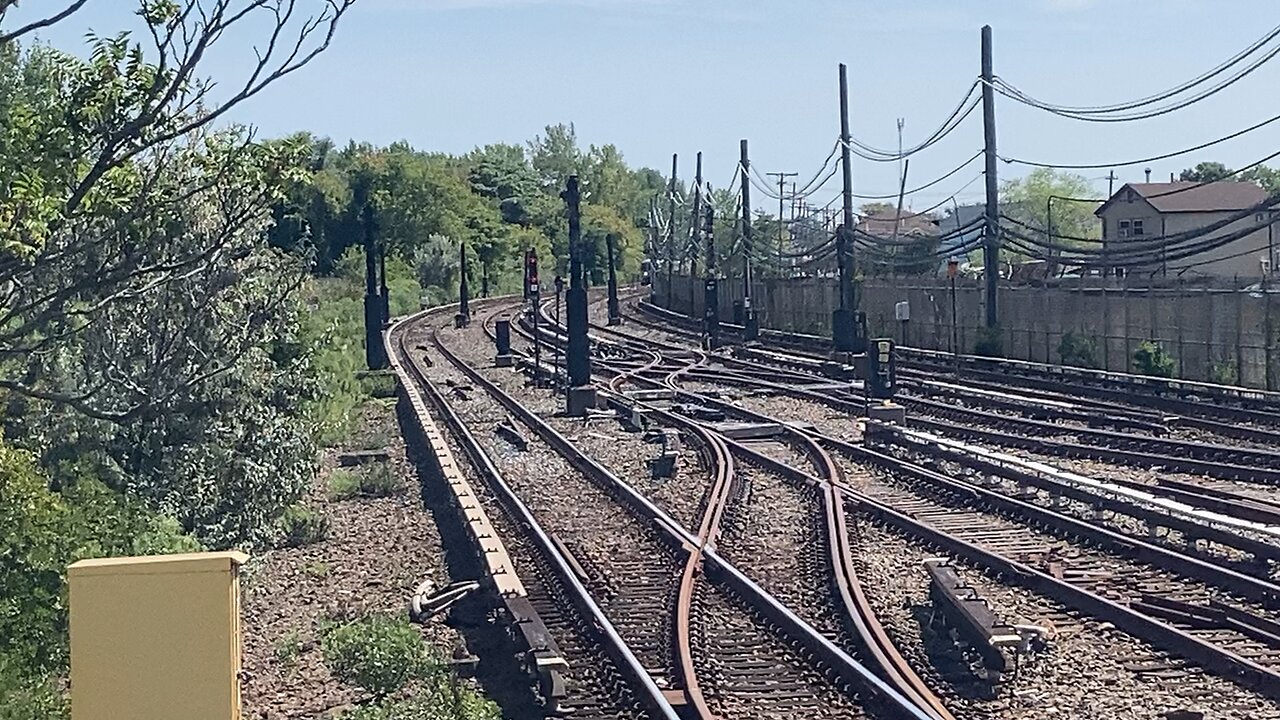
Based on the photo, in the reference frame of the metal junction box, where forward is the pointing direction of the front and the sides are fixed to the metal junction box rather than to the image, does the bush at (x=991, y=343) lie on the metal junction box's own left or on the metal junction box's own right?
on the metal junction box's own left

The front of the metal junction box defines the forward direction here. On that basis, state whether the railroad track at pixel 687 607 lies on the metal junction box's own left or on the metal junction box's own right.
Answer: on the metal junction box's own left

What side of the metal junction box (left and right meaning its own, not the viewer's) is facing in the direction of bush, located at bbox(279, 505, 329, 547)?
left

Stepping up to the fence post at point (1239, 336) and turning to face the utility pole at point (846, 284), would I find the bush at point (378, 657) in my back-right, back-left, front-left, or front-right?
back-left

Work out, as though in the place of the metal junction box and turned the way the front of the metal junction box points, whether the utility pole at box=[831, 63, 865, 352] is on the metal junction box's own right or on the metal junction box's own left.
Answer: on the metal junction box's own left

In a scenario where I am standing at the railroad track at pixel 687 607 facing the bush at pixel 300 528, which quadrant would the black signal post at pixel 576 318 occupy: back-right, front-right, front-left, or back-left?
front-right
